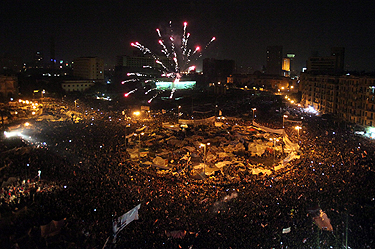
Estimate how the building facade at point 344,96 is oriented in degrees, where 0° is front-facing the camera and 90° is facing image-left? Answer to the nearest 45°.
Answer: approximately 45°

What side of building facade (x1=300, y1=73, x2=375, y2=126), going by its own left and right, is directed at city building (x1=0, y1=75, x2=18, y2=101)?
front

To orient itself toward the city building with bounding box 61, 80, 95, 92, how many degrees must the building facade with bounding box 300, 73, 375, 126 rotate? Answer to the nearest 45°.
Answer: approximately 45° to its right
